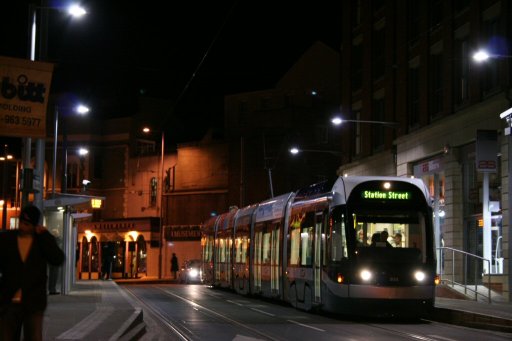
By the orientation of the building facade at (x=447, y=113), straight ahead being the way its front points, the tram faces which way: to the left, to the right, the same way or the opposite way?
to the left

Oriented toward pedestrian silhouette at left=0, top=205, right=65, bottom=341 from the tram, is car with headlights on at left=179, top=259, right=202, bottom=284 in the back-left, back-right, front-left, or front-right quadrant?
back-right

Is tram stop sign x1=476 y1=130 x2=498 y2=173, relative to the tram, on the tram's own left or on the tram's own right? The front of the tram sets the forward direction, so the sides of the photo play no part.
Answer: on the tram's own left

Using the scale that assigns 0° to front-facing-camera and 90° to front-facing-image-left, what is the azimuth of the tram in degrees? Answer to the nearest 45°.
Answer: approximately 315°

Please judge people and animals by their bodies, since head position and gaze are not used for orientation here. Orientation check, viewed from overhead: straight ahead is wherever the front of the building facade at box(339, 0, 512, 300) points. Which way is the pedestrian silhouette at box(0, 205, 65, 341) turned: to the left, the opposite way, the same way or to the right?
to the left

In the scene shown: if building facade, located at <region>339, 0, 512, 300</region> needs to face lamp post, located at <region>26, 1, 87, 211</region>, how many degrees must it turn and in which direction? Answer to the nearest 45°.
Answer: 0° — it already faces it

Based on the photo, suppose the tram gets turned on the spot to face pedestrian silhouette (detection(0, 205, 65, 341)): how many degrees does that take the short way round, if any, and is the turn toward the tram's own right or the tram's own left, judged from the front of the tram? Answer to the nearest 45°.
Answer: approximately 45° to the tram's own right
